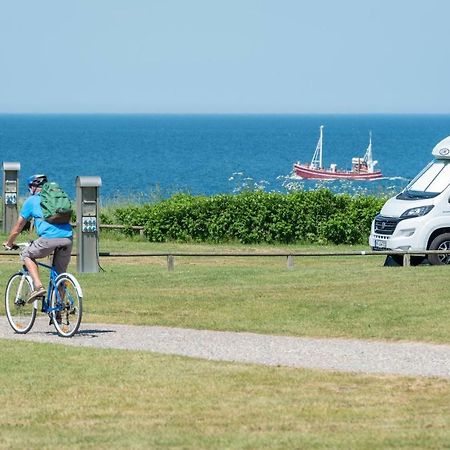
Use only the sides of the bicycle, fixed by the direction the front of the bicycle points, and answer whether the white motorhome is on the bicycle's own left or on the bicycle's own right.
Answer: on the bicycle's own right

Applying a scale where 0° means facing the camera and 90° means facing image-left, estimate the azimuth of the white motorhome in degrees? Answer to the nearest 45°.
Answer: approximately 45°

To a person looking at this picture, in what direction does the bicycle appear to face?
facing away from the viewer and to the left of the viewer
